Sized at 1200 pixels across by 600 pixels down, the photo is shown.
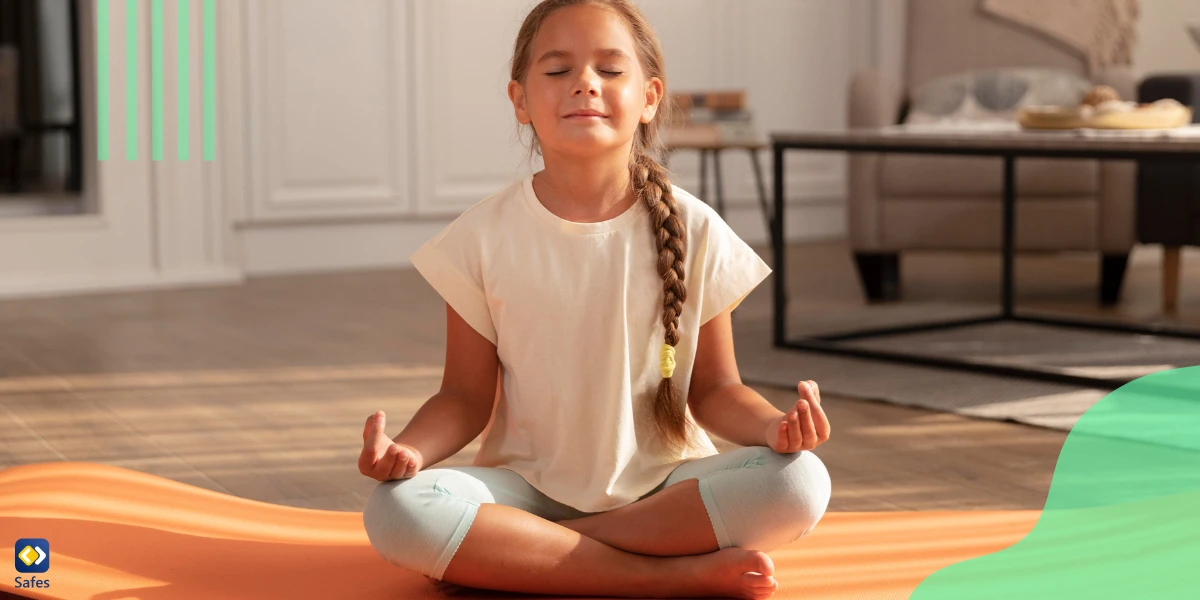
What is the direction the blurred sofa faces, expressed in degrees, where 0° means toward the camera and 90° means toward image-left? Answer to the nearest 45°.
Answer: approximately 0°

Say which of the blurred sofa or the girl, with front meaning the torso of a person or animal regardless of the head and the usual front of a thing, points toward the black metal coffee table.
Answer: the blurred sofa

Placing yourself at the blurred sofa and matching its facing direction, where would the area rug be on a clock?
The area rug is roughly at 12 o'clock from the blurred sofa.

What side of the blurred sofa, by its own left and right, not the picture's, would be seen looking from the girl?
front

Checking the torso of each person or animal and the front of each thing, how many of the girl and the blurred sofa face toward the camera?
2

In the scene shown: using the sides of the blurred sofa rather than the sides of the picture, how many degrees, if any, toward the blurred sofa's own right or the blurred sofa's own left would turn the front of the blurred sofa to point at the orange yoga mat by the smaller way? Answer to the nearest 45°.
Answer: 0° — it already faces it

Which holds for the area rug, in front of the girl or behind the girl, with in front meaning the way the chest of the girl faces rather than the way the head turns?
behind

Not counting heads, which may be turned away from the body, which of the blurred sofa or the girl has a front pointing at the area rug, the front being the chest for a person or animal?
the blurred sofa
